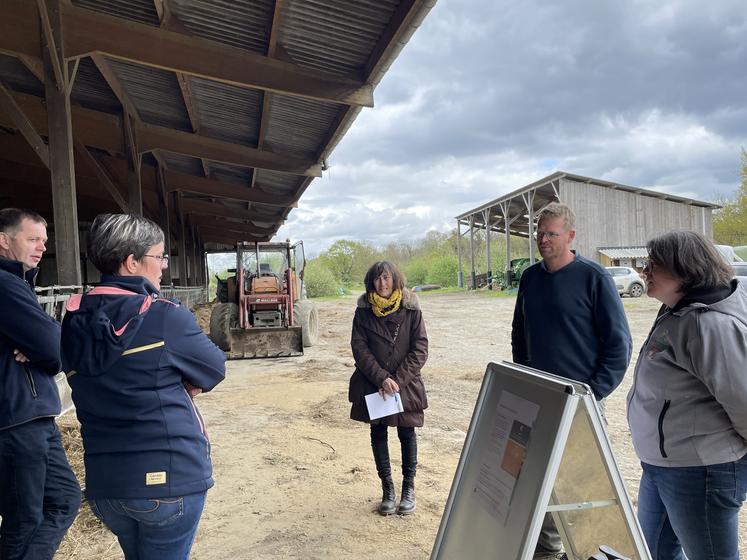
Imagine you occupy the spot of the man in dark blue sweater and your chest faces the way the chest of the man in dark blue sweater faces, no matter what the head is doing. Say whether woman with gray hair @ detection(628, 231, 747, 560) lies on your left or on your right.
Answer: on your left

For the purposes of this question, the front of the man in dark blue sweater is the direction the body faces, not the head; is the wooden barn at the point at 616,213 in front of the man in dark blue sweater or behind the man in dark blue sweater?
behind

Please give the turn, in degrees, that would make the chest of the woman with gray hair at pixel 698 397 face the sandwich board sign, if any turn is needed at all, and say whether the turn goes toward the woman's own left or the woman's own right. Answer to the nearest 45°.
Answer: approximately 45° to the woman's own left

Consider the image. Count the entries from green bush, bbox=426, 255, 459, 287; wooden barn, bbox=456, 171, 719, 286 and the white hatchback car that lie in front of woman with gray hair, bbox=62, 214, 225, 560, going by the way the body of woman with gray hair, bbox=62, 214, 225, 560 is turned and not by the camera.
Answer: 3

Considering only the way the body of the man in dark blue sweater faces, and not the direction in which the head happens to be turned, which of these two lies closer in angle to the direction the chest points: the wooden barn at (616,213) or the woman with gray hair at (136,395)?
the woman with gray hair

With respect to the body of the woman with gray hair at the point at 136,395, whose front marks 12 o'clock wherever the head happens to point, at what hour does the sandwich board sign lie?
The sandwich board sign is roughly at 2 o'clock from the woman with gray hair.

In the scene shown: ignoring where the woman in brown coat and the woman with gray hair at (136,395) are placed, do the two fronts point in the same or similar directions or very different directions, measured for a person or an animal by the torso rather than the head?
very different directions

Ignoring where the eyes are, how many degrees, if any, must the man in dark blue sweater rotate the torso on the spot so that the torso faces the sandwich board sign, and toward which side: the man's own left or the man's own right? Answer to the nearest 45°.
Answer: approximately 45° to the man's own left

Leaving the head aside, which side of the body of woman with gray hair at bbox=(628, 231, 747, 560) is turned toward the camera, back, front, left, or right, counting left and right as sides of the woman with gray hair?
left

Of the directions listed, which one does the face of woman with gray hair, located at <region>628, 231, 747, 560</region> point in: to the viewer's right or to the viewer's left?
to the viewer's left

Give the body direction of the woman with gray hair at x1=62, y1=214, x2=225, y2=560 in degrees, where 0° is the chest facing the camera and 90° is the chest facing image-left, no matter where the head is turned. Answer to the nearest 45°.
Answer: approximately 225°

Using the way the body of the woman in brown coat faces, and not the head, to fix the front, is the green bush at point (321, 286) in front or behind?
behind

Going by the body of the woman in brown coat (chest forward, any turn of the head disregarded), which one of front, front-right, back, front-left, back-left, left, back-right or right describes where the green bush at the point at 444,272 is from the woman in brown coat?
back
